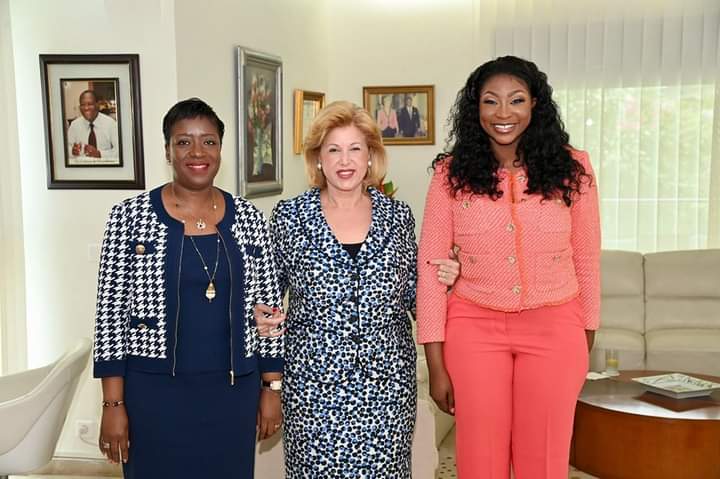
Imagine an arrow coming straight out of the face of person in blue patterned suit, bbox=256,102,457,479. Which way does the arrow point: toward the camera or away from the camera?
toward the camera

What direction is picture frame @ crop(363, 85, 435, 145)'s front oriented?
toward the camera

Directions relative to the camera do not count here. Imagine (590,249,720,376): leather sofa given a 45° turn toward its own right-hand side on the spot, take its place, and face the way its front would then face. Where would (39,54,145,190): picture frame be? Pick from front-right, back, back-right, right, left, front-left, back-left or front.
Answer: front

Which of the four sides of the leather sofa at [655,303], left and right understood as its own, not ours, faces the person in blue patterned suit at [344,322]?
front

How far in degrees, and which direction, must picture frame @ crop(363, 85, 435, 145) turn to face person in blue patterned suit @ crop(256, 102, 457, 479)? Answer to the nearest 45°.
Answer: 0° — it already faces them

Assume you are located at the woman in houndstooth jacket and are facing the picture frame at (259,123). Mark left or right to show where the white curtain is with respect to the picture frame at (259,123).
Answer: right

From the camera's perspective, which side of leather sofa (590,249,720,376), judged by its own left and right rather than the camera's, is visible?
front

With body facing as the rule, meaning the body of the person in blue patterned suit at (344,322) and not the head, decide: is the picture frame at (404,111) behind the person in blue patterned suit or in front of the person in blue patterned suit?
behind

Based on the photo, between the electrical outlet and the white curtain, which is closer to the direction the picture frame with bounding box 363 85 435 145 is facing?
the electrical outlet

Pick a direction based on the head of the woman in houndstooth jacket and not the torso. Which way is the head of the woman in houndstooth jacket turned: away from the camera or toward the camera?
toward the camera

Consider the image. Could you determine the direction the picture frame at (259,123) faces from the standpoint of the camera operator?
facing the viewer and to the right of the viewer

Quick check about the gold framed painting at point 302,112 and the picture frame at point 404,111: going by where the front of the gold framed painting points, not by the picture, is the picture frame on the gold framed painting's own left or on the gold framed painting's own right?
on the gold framed painting's own left

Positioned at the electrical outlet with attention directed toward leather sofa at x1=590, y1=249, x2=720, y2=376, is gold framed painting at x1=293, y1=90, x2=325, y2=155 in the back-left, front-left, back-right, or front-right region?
front-left
